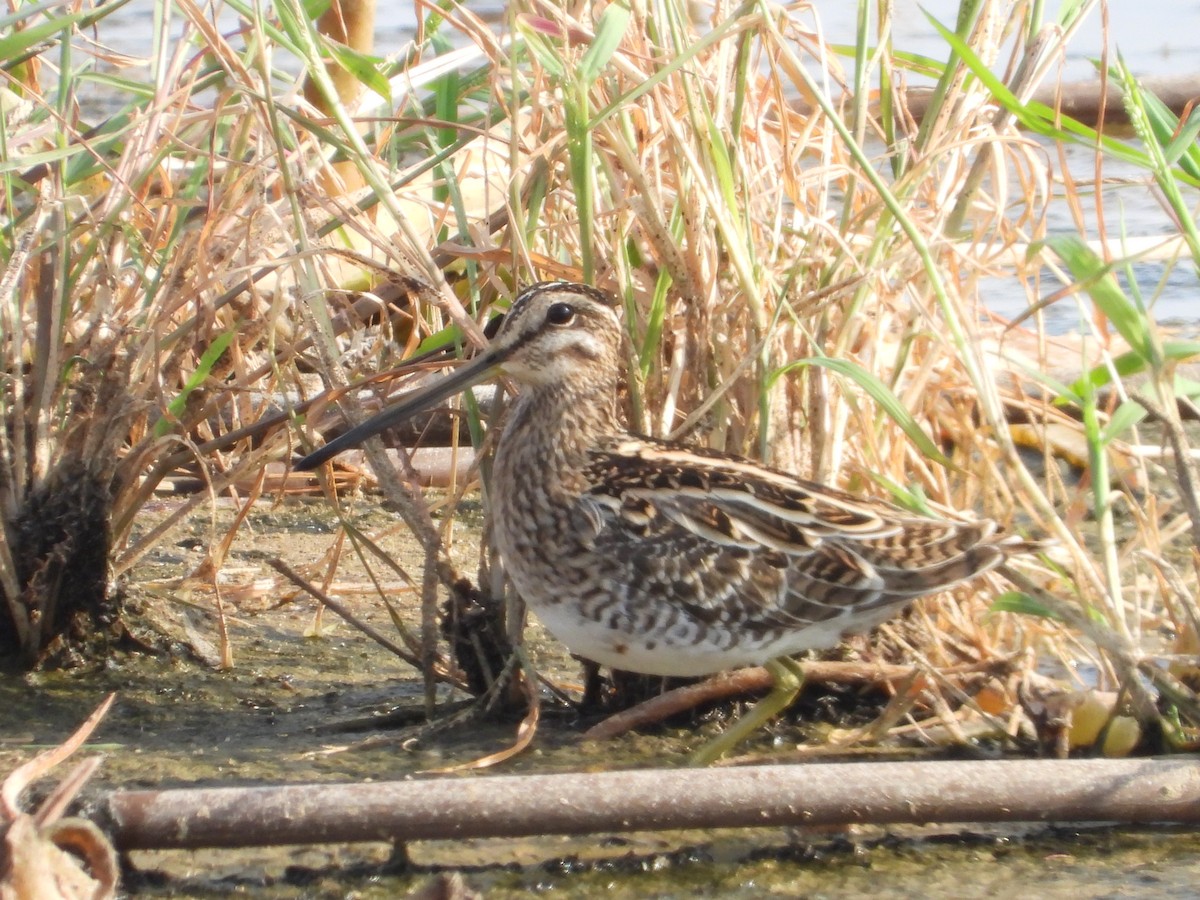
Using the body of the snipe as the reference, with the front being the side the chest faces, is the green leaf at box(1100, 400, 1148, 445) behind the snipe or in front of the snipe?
behind

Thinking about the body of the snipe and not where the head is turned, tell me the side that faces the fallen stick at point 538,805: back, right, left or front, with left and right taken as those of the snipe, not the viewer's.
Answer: left

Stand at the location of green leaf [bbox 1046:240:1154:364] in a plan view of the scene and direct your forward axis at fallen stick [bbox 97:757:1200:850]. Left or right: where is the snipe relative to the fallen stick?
right

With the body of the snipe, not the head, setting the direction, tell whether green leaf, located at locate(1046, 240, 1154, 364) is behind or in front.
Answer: behind

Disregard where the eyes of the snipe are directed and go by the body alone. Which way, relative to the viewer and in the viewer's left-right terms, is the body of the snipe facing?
facing to the left of the viewer

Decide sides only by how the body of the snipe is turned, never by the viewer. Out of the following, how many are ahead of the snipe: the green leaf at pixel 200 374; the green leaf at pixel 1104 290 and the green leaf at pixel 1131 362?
1
